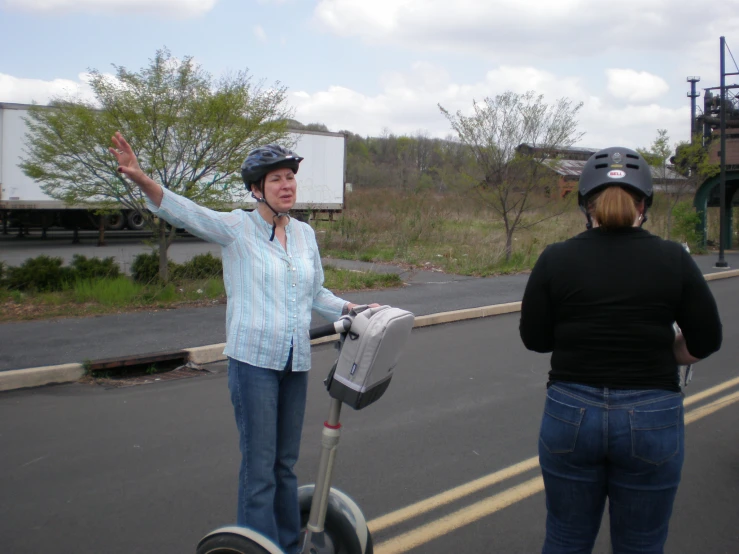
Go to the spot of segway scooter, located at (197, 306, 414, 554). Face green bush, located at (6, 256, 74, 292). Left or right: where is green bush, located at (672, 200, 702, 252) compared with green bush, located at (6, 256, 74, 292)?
right

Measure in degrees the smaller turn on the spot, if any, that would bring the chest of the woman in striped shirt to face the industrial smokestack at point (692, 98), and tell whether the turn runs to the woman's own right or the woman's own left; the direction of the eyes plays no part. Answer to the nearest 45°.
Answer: approximately 90° to the woman's own left

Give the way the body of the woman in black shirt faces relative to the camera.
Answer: away from the camera

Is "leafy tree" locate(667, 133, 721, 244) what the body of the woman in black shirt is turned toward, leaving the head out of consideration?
yes

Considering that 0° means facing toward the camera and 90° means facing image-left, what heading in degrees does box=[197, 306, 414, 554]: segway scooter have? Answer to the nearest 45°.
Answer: approximately 315°

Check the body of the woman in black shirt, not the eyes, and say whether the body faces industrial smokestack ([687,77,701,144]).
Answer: yes

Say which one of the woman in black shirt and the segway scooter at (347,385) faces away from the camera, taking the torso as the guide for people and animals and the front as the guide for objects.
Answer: the woman in black shirt

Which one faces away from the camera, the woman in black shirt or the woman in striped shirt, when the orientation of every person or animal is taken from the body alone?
the woman in black shirt

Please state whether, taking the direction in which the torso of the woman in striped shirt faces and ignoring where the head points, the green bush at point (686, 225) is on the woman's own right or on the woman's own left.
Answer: on the woman's own left

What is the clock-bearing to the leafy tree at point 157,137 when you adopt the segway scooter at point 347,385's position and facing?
The leafy tree is roughly at 7 o'clock from the segway scooter.

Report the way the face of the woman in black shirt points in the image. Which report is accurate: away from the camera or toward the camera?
away from the camera
